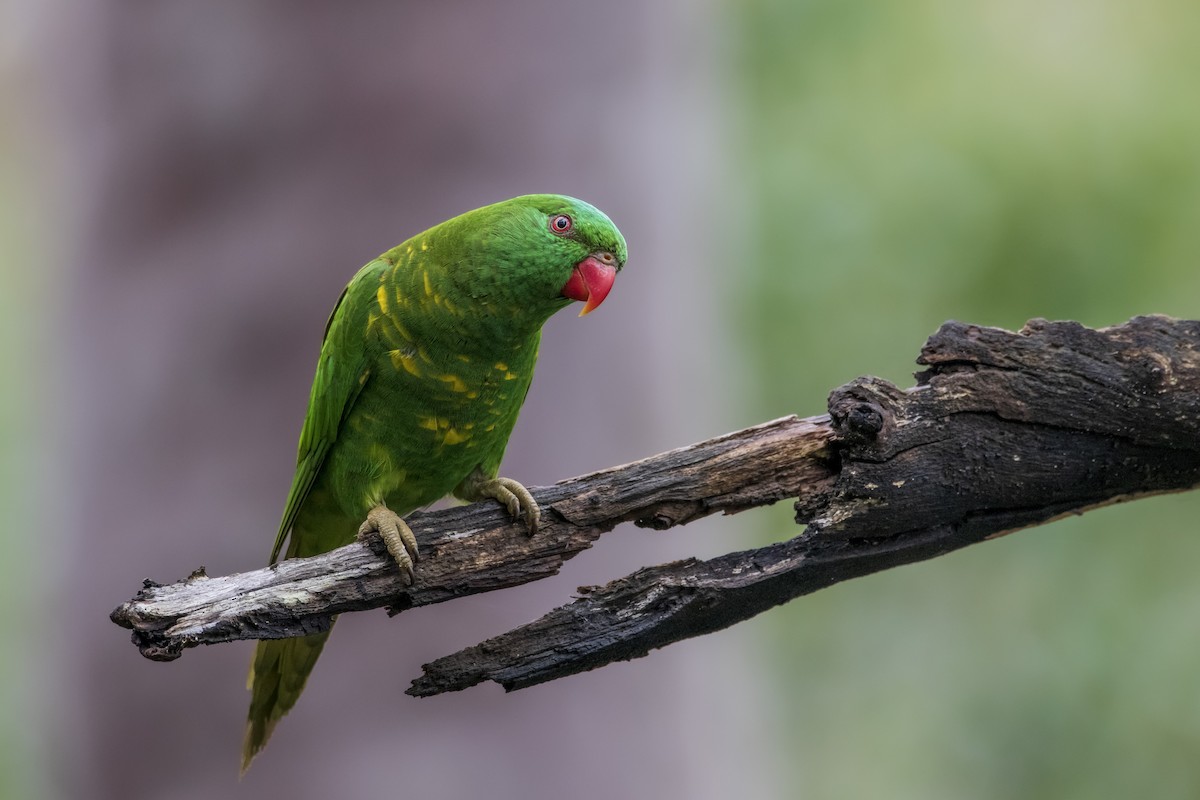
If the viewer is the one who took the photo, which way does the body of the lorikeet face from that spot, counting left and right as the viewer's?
facing the viewer and to the right of the viewer
